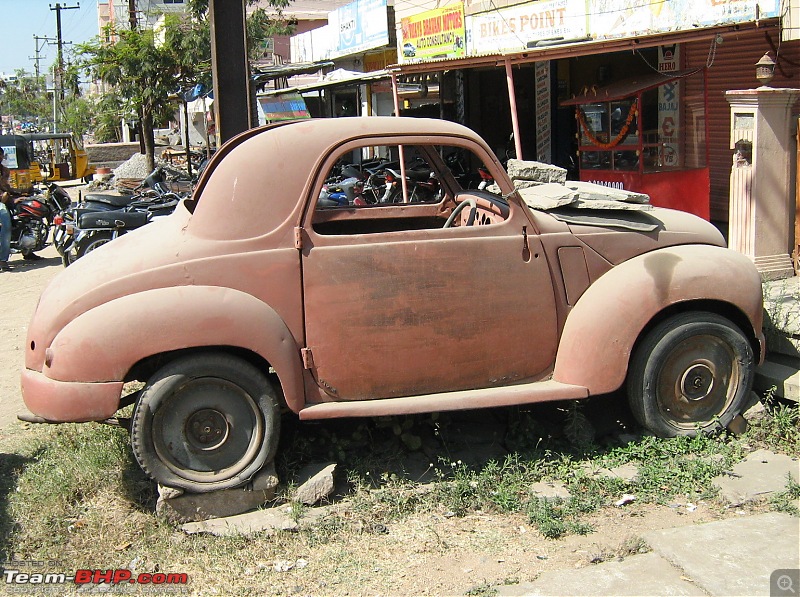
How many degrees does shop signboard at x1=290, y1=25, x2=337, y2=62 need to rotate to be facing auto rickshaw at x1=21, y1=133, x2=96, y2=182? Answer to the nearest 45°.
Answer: approximately 90° to its right

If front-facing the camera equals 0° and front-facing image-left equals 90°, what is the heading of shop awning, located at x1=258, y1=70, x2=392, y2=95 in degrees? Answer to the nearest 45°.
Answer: approximately 45°

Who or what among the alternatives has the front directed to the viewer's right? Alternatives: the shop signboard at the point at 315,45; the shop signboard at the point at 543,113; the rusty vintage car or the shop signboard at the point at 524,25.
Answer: the rusty vintage car

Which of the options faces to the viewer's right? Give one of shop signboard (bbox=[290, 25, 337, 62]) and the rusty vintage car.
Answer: the rusty vintage car

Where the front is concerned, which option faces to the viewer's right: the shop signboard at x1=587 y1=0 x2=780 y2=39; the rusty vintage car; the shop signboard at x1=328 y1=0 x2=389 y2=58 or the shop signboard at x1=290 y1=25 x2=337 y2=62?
the rusty vintage car

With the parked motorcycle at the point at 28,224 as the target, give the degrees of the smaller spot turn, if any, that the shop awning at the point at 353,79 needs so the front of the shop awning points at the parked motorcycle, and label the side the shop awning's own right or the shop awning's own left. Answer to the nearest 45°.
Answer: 0° — it already faces it

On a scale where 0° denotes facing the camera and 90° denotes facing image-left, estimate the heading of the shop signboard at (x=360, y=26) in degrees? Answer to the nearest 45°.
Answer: approximately 45°

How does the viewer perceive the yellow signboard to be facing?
facing the viewer and to the left of the viewer

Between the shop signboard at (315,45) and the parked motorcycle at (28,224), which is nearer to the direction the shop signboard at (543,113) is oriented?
the parked motorcycle

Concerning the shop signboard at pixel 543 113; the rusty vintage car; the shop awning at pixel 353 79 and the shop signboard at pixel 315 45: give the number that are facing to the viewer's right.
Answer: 1
